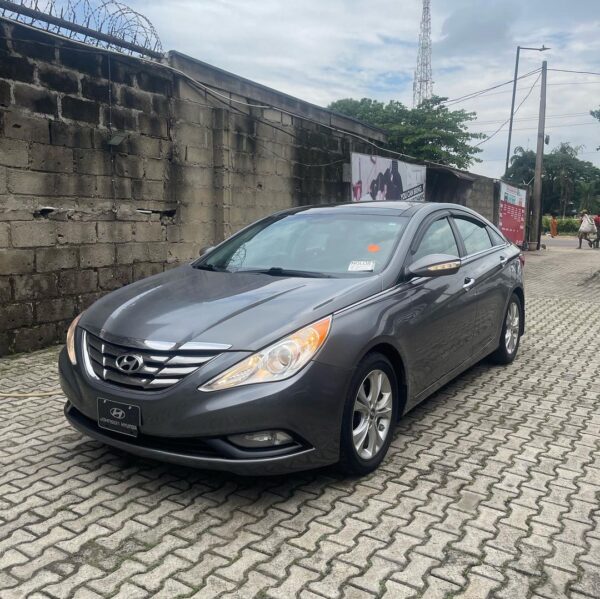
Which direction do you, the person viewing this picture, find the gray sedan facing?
facing the viewer and to the left of the viewer

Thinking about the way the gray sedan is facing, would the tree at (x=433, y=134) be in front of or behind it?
behind

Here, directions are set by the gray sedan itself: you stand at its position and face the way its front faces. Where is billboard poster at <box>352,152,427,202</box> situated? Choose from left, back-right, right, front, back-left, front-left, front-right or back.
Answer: back-right

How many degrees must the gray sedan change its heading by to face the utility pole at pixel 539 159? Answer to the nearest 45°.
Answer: approximately 180°
